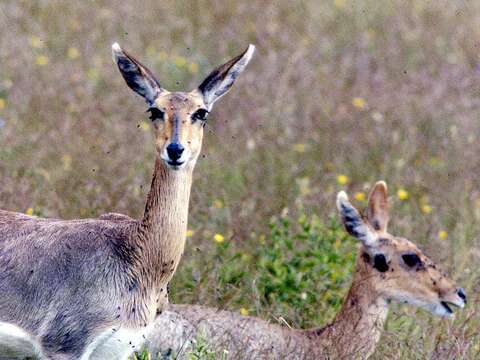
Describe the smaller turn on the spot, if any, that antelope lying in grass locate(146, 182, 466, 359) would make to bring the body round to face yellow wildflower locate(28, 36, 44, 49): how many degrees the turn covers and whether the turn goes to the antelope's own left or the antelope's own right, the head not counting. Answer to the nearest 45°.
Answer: approximately 135° to the antelope's own left

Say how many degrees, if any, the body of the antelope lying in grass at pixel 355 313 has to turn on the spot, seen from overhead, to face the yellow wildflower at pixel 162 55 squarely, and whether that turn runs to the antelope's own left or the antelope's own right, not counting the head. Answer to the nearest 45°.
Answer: approximately 135° to the antelope's own left

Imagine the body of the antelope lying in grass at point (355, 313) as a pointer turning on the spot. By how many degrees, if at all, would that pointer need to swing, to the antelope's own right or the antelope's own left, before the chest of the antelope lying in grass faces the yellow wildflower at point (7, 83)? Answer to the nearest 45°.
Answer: approximately 135° to the antelope's own left

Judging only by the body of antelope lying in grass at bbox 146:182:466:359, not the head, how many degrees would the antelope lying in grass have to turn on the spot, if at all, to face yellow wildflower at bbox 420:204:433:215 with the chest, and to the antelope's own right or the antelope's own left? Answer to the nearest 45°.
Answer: approximately 90° to the antelope's own left

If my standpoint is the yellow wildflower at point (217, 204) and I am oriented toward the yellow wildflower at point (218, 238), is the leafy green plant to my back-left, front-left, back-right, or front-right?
front-left

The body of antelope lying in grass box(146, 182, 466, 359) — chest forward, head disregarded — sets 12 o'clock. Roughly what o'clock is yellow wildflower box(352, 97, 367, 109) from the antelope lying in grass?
The yellow wildflower is roughly at 9 o'clock from the antelope lying in grass.

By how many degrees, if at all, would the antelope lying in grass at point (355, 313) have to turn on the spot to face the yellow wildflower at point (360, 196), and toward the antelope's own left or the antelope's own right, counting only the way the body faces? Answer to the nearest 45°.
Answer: approximately 90° to the antelope's own left

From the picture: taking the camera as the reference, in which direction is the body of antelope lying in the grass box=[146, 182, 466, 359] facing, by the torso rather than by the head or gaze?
to the viewer's right

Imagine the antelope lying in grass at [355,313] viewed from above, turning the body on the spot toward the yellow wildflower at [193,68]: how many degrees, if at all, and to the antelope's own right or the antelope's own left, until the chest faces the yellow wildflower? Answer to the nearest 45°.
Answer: approximately 135° to the antelope's own left
